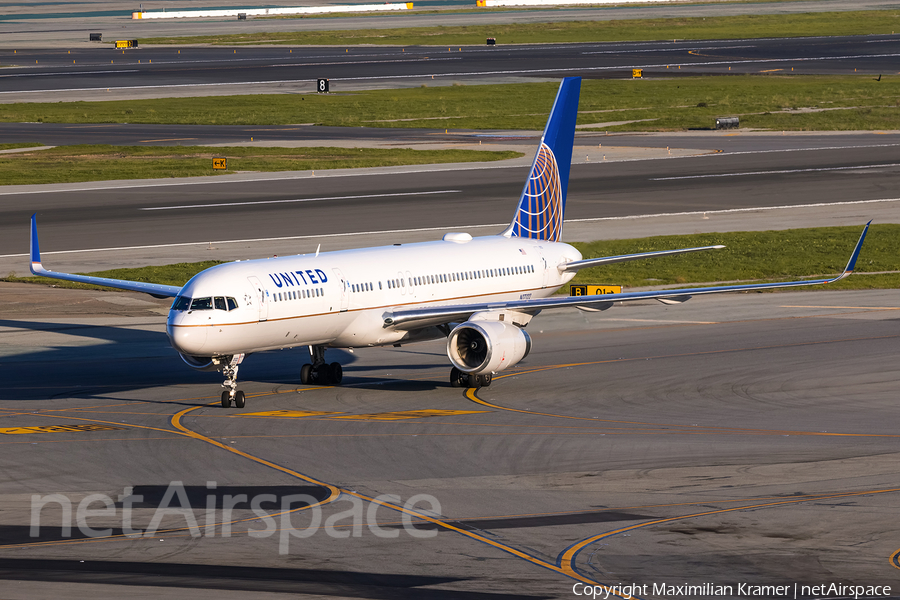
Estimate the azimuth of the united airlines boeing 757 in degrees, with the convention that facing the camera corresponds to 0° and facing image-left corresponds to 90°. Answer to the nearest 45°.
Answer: approximately 45°
